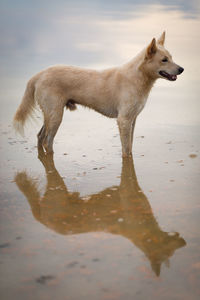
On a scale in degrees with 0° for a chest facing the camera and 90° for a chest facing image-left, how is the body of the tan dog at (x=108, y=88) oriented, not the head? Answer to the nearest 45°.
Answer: approximately 270°
